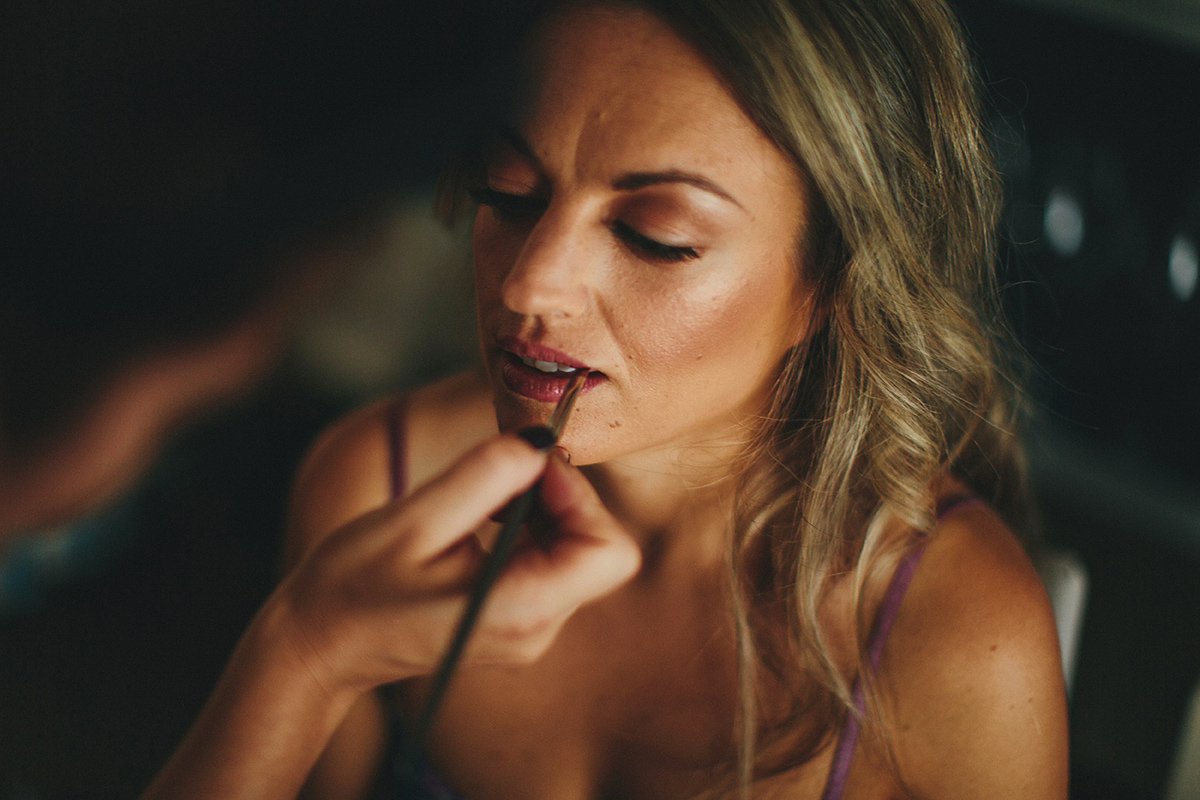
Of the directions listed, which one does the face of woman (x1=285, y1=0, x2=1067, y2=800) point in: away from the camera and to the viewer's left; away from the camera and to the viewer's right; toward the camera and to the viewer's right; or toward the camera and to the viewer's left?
toward the camera and to the viewer's left

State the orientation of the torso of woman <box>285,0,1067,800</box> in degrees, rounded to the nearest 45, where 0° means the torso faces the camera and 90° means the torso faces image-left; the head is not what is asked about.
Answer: approximately 45°
